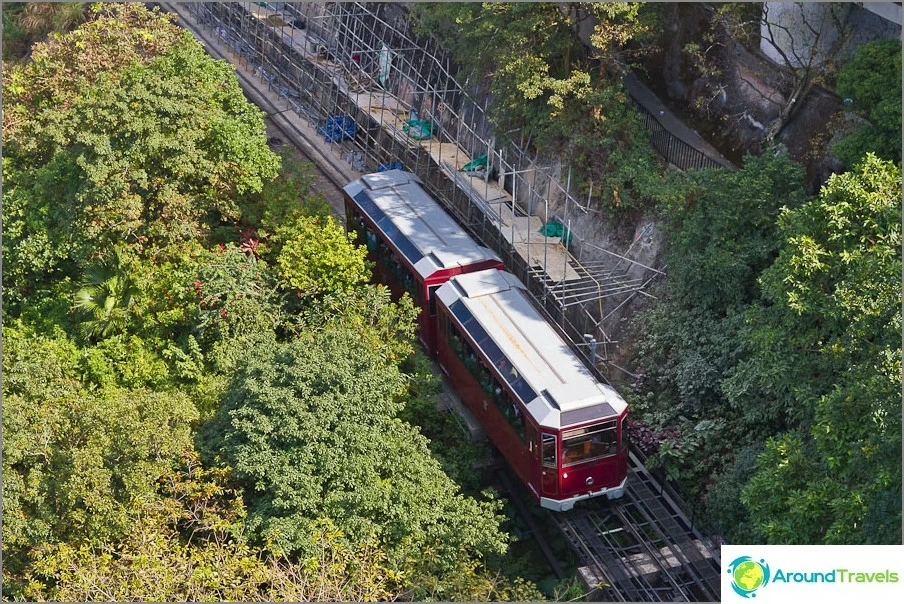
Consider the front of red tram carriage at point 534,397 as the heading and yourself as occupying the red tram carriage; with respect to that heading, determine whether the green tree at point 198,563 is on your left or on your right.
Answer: on your right

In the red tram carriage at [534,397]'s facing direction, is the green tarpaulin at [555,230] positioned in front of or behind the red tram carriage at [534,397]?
behind

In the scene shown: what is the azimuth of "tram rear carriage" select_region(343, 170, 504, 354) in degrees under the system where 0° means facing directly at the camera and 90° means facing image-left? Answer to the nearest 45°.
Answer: approximately 315°

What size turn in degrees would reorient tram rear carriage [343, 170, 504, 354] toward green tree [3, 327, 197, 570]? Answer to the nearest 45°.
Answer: approximately 90° to its right

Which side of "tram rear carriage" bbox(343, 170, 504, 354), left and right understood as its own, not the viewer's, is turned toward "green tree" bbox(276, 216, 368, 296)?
right

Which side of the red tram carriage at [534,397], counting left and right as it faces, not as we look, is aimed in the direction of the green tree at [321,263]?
back

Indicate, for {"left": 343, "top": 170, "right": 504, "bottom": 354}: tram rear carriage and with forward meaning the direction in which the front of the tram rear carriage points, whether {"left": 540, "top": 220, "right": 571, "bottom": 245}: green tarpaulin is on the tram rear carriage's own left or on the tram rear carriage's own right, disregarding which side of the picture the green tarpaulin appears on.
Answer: on the tram rear carriage's own left

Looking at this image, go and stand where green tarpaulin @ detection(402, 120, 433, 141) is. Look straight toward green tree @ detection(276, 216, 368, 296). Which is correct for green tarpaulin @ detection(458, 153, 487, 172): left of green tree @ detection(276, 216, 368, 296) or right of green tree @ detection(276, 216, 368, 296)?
left

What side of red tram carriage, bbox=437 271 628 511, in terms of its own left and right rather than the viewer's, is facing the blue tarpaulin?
back

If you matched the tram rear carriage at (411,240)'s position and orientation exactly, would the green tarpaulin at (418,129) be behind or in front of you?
behind

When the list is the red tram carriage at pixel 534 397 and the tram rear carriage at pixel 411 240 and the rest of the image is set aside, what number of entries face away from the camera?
0

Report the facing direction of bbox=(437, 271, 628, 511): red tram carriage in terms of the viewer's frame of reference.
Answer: facing the viewer and to the right of the viewer

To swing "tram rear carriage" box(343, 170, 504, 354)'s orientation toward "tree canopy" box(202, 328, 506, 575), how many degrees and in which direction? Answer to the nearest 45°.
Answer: approximately 45° to its right

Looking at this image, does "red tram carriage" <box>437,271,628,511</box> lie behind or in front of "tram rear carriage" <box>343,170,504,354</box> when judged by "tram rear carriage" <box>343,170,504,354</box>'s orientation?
in front
